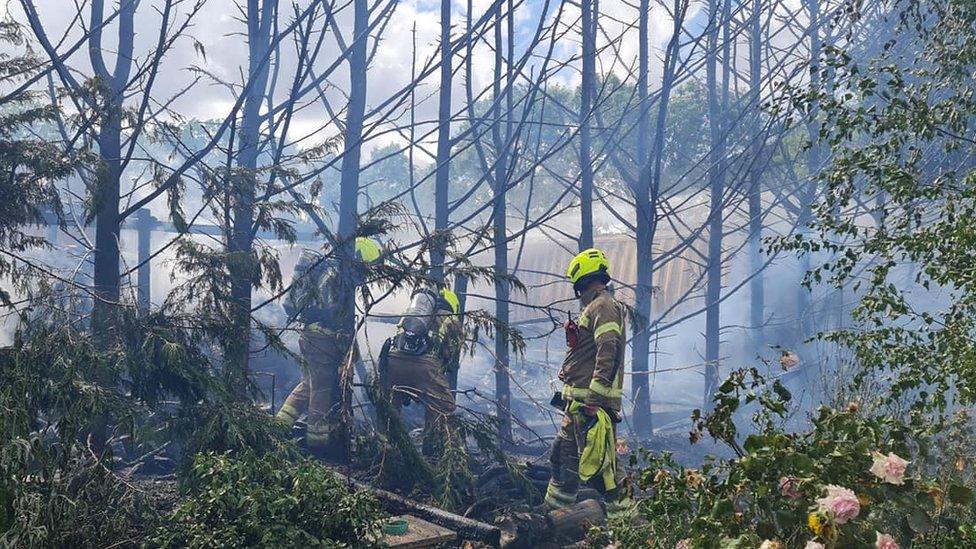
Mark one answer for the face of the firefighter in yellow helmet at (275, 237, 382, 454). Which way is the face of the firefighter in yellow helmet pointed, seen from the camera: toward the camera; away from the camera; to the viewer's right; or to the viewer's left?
away from the camera

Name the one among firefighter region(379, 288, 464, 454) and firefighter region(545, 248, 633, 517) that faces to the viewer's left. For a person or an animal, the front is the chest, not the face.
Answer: firefighter region(545, 248, 633, 517)

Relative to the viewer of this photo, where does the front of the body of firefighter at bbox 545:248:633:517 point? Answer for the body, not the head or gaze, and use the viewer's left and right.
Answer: facing to the left of the viewer

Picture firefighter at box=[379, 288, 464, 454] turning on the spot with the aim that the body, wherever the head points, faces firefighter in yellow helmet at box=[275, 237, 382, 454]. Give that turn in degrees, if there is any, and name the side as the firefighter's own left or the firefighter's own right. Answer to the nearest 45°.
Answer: approximately 135° to the firefighter's own left

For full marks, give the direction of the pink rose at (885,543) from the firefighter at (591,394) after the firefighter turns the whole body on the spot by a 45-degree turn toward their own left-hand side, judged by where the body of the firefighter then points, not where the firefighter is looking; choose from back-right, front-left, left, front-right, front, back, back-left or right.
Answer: front-left

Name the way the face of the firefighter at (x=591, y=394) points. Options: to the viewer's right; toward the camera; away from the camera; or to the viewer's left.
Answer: to the viewer's left

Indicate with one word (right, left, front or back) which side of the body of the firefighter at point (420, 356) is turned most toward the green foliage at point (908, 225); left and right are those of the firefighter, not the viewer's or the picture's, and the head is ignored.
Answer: right

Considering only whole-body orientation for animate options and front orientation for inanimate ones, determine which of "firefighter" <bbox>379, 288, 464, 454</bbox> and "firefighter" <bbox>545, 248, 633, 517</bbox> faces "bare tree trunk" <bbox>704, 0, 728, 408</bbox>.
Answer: "firefighter" <bbox>379, 288, 464, 454</bbox>

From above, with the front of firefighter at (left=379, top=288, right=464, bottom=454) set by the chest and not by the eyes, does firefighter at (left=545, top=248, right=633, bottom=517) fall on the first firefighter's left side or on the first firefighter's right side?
on the first firefighter's right side

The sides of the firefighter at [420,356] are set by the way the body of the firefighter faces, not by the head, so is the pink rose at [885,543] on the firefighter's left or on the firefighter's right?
on the firefighter's right

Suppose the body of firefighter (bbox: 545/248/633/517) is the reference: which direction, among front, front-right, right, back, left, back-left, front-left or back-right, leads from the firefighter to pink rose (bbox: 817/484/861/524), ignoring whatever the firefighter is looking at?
left

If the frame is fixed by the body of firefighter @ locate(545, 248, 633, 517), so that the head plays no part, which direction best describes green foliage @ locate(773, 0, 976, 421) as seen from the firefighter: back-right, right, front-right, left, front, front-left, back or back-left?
back-left

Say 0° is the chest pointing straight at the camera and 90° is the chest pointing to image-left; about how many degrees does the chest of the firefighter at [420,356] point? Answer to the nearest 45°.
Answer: approximately 225°

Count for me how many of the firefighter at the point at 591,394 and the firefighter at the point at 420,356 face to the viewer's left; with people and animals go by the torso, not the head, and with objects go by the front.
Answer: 1

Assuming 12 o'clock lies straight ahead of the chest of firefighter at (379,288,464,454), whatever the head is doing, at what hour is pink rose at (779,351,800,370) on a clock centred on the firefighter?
The pink rose is roughly at 4 o'clock from the firefighter.

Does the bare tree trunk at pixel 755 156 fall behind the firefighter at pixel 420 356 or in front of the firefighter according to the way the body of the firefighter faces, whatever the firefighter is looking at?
in front
